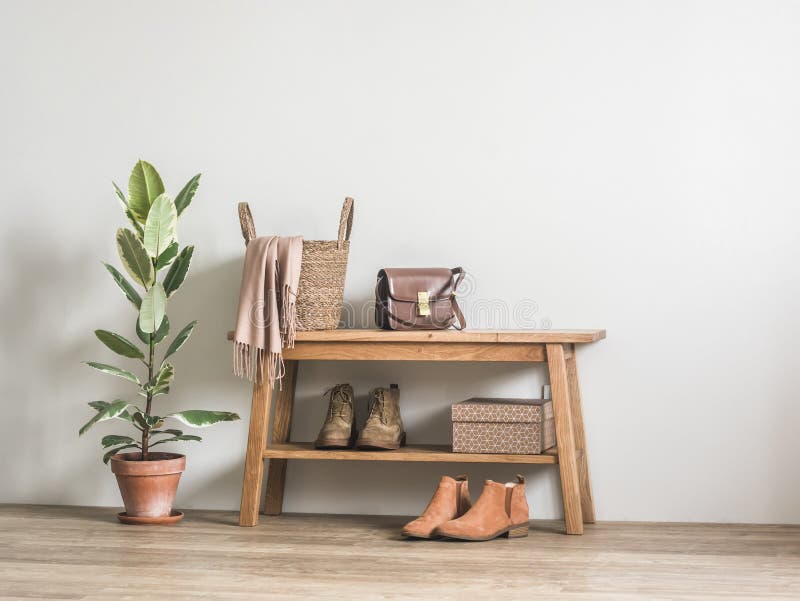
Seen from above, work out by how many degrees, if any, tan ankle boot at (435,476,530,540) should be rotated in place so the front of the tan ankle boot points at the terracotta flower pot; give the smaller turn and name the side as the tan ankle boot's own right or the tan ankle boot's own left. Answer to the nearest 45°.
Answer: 0° — it already faces it

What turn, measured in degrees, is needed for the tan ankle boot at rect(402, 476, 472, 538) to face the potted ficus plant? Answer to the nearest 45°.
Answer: approximately 45° to its right

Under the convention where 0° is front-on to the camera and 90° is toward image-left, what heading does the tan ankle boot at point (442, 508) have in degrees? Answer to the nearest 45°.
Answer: approximately 45°

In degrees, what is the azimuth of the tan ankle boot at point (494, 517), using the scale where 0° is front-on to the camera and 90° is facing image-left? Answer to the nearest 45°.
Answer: approximately 90°

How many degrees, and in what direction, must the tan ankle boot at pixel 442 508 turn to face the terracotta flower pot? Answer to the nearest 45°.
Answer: approximately 45° to its right
